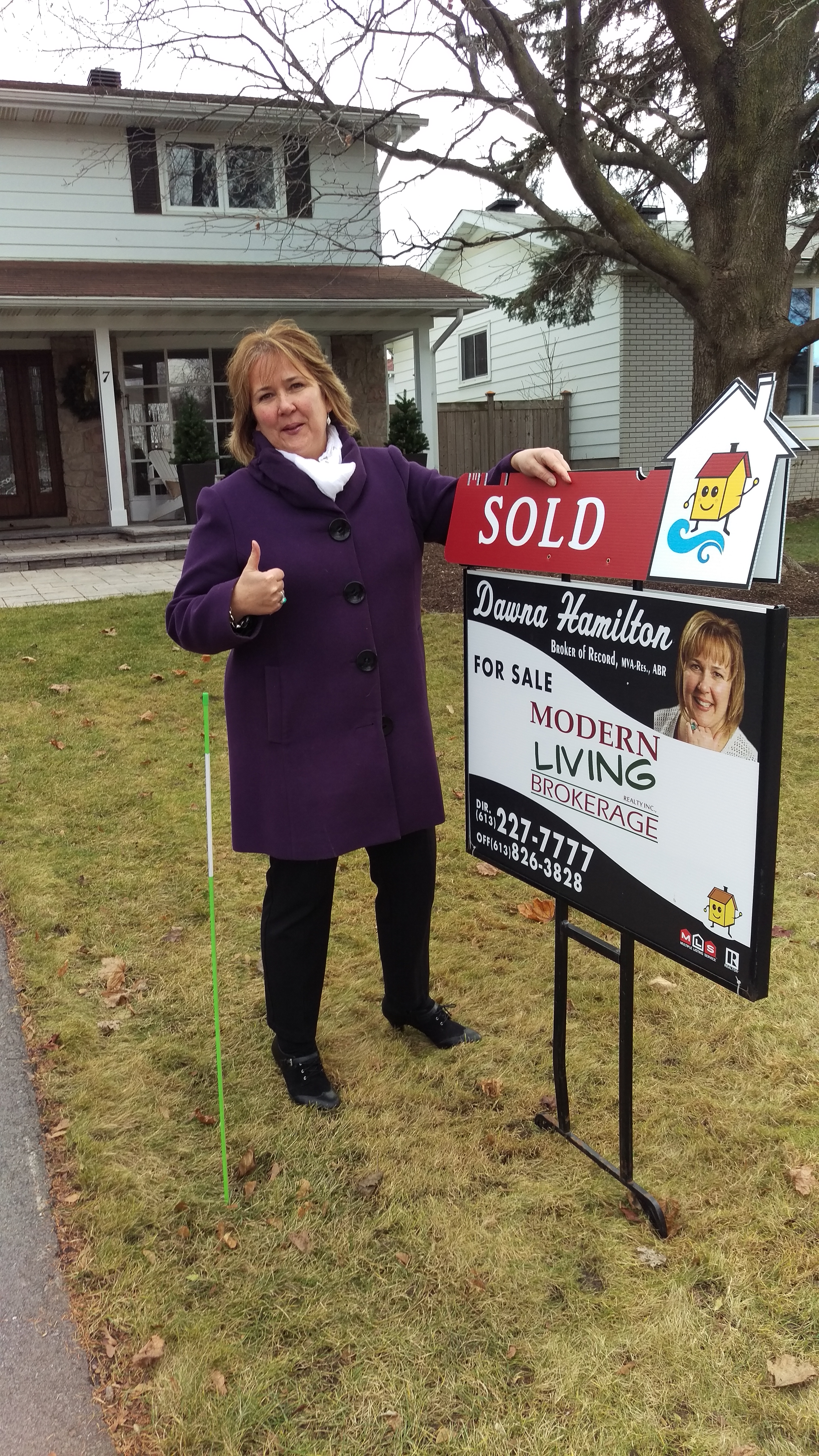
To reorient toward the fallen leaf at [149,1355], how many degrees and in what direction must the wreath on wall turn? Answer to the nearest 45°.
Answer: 0° — it already faces it

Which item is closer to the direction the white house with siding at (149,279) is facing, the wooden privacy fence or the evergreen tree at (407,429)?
the evergreen tree

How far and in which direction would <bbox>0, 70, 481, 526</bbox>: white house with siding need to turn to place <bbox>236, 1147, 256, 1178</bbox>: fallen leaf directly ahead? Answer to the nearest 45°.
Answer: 0° — it already faces it

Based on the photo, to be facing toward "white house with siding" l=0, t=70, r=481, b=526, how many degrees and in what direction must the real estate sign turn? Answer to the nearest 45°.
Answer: approximately 90° to its right

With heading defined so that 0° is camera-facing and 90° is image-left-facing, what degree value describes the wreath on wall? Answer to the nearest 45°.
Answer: approximately 0°

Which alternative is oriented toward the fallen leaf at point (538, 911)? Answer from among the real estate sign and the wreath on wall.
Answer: the wreath on wall

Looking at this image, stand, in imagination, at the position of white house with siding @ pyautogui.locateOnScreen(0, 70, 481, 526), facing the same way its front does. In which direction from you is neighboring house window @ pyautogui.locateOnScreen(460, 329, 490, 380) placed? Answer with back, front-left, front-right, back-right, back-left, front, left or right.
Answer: back-left
